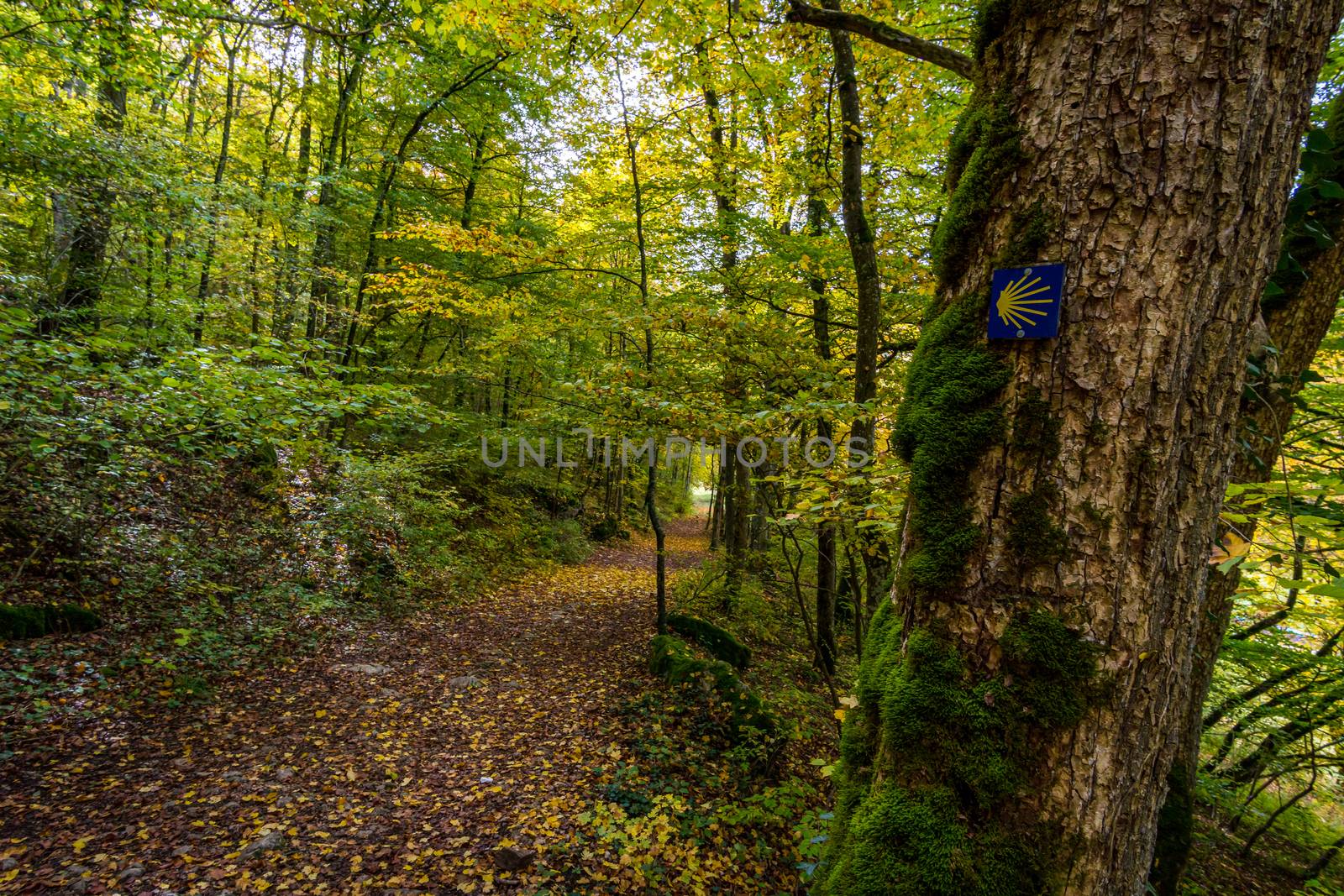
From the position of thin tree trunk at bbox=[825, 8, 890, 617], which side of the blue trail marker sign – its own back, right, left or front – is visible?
back

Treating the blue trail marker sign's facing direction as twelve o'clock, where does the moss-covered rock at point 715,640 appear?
The moss-covered rock is roughly at 5 o'clock from the blue trail marker sign.

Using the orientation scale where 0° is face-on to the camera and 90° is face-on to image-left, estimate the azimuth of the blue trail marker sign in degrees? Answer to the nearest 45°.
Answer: approximately 0°

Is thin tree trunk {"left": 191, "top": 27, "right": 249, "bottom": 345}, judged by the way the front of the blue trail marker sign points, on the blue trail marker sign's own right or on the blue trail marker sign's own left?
on the blue trail marker sign's own right

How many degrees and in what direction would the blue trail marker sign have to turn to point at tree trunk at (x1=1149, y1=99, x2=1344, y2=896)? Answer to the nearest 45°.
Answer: approximately 135° to its left

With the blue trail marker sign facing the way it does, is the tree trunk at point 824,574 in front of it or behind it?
behind
